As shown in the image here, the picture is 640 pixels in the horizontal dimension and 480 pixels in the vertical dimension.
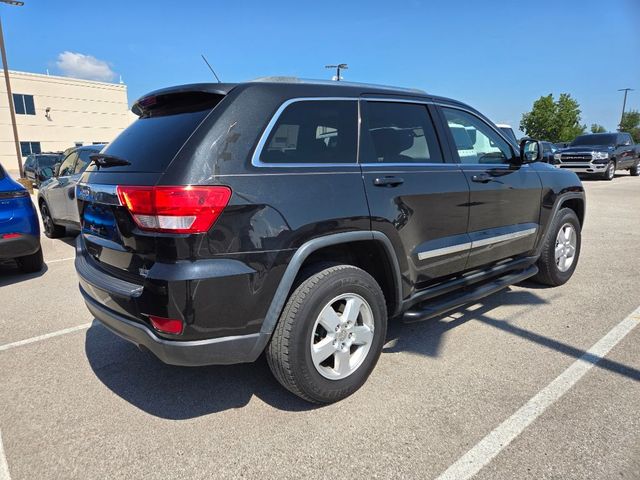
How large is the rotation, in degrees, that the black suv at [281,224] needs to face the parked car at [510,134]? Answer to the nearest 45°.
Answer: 0° — it already faces it

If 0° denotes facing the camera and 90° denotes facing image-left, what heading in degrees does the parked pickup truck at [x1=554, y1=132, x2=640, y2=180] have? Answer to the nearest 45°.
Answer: approximately 45°

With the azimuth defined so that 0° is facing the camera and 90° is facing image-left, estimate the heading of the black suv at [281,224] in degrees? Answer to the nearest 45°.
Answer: approximately 225°

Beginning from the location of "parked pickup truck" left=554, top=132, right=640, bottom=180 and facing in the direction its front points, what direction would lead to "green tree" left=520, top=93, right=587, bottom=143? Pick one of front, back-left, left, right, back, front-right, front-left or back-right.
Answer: back-right

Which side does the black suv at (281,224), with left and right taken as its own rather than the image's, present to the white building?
left

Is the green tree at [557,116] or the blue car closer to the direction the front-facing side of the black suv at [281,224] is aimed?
the green tree
